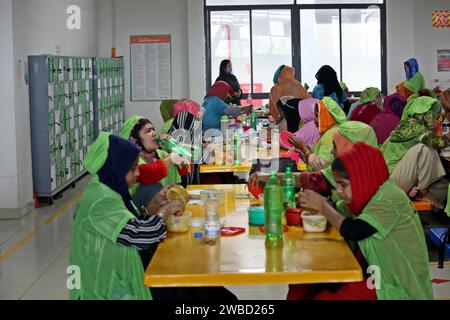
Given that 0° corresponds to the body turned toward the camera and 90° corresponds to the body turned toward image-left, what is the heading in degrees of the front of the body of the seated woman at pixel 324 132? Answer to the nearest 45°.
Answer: approximately 90°

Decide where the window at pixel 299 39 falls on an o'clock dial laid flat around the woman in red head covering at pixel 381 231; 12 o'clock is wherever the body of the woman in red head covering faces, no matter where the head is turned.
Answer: The window is roughly at 3 o'clock from the woman in red head covering.

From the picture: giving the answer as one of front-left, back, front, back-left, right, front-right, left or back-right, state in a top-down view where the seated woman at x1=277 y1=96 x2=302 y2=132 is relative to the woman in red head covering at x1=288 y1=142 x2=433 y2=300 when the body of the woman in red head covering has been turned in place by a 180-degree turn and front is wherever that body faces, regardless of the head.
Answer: left

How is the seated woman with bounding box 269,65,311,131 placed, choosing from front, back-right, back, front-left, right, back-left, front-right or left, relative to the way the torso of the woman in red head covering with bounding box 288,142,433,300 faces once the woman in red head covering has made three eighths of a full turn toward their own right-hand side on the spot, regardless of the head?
front-left

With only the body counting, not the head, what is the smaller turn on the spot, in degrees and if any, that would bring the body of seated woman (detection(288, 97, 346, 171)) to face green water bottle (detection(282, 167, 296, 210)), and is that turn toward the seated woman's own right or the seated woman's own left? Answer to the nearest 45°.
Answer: approximately 90° to the seated woman's own left

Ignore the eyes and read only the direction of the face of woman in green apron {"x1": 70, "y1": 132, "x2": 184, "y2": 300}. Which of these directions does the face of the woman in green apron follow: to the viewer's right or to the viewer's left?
to the viewer's right

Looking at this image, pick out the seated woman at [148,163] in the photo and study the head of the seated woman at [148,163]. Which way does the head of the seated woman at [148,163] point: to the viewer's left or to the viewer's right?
to the viewer's right

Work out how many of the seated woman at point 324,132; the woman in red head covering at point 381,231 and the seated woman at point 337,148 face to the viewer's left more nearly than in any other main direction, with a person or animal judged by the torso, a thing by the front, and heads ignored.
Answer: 3

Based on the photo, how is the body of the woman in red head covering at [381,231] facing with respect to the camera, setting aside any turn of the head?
to the viewer's left
